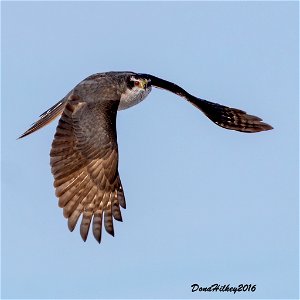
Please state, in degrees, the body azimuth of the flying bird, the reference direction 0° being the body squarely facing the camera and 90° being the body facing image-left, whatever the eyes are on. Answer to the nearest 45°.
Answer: approximately 315°
